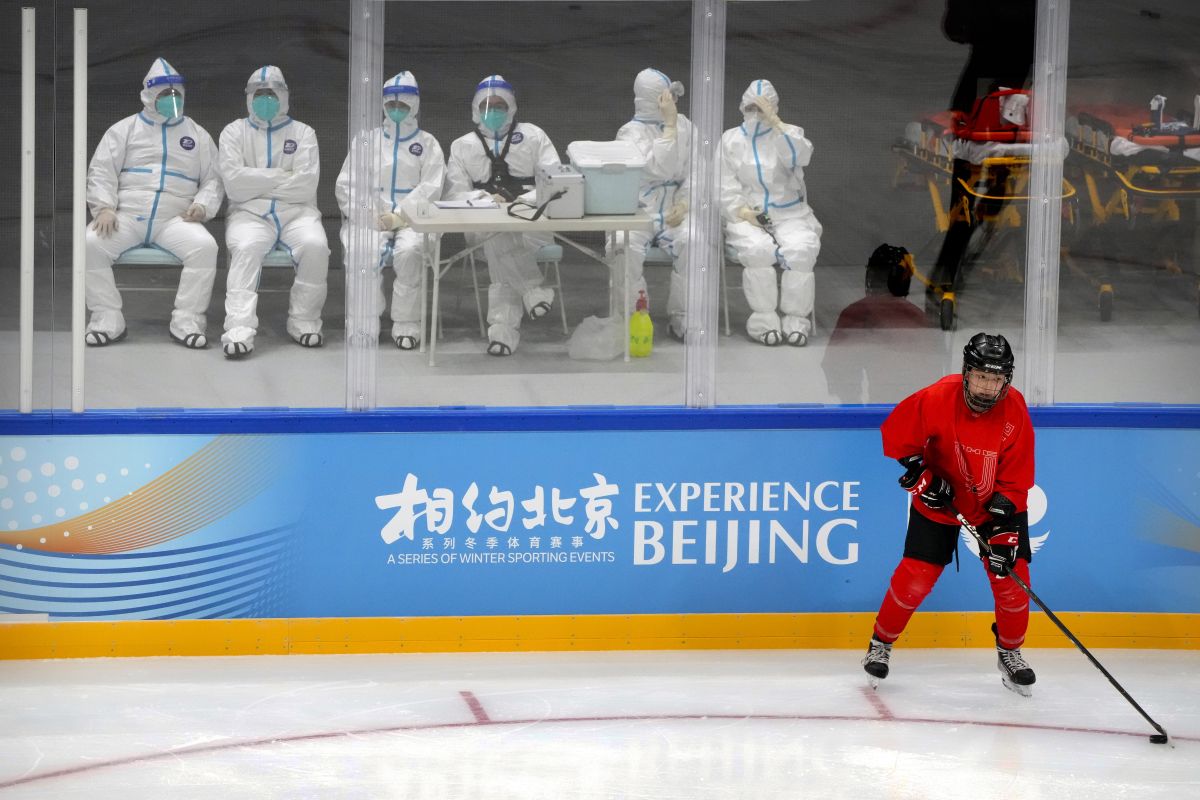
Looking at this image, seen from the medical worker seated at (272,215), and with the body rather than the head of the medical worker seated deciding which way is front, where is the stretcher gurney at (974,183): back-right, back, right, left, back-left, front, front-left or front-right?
left

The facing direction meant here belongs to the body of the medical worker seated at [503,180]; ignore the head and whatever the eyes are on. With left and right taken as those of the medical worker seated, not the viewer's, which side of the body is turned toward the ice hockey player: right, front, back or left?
left

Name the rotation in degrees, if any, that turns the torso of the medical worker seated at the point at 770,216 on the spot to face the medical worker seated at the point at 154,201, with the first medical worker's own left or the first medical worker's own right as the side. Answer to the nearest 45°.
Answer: approximately 90° to the first medical worker's own right

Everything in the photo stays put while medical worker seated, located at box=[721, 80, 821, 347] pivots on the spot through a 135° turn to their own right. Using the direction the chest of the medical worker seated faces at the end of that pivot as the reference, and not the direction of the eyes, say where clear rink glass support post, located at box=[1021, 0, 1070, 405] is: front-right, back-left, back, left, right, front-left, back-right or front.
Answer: back-right

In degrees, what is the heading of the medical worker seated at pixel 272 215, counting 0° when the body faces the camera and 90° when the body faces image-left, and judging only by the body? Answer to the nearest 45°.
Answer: approximately 0°

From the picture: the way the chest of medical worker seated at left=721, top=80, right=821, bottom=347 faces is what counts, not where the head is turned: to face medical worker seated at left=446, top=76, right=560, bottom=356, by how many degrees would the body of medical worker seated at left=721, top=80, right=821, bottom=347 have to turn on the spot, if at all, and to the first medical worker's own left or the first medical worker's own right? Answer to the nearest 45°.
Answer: approximately 90° to the first medical worker's own right

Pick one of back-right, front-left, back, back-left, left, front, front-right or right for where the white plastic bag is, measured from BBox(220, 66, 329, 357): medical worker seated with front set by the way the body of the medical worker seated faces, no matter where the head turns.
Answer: left

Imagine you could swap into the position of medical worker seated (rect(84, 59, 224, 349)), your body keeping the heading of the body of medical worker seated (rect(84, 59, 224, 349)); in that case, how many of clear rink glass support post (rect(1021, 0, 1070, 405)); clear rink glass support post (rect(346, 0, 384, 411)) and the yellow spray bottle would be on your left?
3

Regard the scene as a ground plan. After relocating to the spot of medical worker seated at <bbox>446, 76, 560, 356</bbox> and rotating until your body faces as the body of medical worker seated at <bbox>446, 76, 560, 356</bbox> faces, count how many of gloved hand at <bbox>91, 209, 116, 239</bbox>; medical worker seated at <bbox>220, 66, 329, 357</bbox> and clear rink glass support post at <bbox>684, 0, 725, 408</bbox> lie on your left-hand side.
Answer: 1

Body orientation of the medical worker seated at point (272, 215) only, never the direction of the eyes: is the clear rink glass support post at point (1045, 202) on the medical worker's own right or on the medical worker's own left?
on the medical worker's own left
